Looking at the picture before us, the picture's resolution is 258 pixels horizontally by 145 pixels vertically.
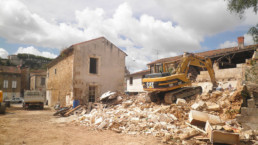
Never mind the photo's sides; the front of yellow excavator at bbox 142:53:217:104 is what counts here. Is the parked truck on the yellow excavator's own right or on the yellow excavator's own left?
on the yellow excavator's own left

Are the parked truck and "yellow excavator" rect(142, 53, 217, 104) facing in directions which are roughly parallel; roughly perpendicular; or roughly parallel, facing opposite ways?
roughly perpendicular

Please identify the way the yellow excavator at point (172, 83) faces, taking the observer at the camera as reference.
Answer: facing away from the viewer and to the right of the viewer
